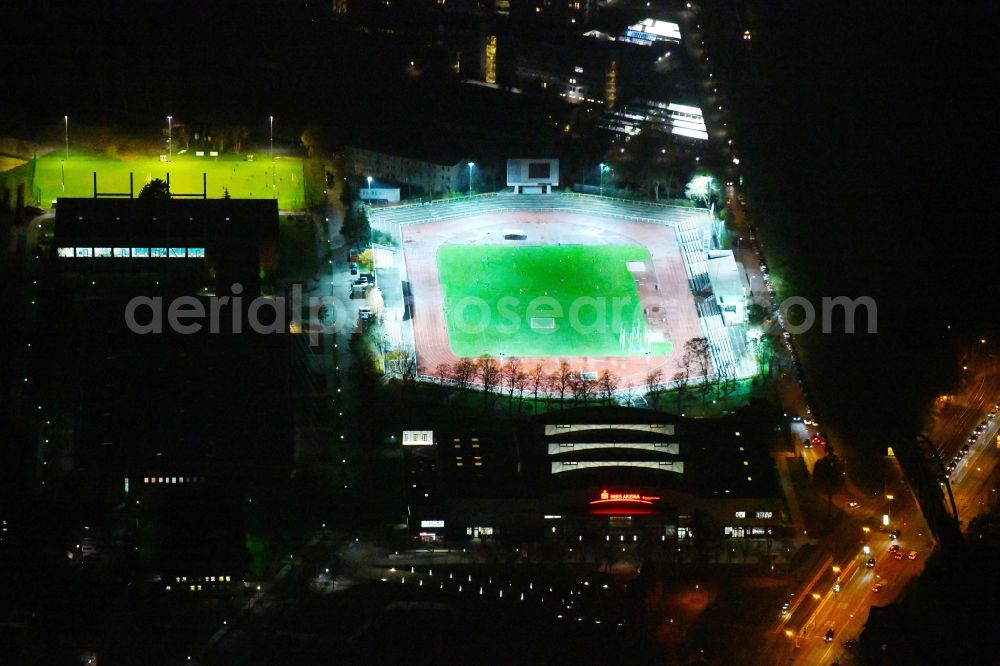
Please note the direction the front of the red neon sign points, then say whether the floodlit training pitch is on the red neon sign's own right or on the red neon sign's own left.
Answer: on the red neon sign's own right

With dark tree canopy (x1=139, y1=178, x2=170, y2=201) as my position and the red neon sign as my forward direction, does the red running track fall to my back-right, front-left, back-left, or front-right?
front-left

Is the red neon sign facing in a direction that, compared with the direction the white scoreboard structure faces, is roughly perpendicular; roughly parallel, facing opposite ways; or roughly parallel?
roughly parallel

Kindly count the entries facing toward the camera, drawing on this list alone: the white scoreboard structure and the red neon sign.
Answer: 2

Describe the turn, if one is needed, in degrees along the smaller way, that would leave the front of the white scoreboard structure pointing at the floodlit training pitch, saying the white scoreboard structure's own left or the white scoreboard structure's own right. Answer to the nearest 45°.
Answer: approximately 90° to the white scoreboard structure's own right

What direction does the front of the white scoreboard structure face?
toward the camera
